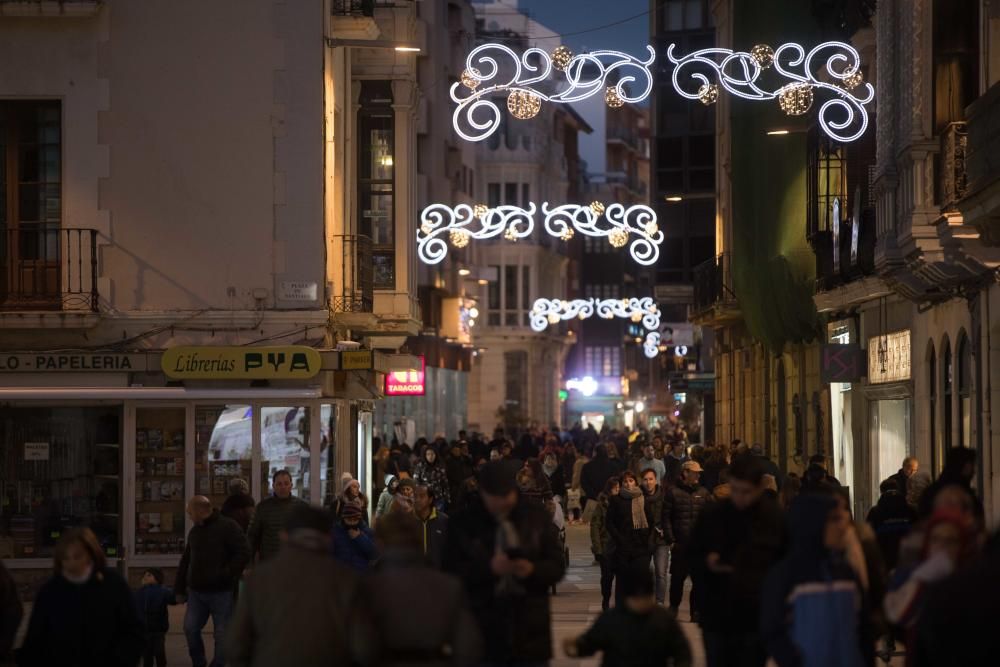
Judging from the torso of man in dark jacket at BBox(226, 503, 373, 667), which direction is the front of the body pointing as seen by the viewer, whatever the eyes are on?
away from the camera

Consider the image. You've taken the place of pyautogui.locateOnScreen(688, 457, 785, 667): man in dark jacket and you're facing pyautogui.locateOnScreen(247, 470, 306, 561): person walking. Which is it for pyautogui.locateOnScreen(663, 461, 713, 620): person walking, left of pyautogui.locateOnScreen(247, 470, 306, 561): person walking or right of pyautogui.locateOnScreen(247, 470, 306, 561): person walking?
right

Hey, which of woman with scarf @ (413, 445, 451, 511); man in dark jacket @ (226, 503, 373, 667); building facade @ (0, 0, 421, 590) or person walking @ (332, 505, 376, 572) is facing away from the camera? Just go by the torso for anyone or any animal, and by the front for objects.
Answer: the man in dark jacket

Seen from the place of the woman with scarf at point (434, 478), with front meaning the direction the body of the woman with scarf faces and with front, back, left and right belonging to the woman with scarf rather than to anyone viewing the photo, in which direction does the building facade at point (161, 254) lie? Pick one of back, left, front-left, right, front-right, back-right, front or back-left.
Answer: front-right

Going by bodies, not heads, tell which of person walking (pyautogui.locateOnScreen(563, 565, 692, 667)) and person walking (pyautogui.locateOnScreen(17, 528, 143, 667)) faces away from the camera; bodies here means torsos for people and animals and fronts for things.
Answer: person walking (pyautogui.locateOnScreen(563, 565, 692, 667))

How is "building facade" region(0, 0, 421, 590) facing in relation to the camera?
toward the camera

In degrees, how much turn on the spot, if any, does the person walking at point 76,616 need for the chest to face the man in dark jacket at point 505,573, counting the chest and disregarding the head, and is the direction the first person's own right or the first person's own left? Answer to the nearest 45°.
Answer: approximately 90° to the first person's own left

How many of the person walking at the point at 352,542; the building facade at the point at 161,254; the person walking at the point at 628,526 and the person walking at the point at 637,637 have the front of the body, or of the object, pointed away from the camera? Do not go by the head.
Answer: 1

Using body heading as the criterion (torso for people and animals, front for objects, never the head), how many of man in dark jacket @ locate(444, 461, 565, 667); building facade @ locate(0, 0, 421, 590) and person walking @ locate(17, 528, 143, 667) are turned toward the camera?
3

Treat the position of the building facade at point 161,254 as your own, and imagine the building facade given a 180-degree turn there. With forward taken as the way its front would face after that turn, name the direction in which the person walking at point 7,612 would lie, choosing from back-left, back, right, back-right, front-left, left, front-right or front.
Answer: back

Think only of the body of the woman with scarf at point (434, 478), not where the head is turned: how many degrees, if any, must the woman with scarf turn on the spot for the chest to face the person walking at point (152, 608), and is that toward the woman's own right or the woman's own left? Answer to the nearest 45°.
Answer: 0° — they already face them

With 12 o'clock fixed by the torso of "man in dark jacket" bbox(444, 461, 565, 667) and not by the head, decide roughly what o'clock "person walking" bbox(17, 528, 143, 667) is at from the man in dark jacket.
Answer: The person walking is roughly at 3 o'clock from the man in dark jacket.

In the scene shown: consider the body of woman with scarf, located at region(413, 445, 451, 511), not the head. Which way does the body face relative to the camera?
toward the camera
